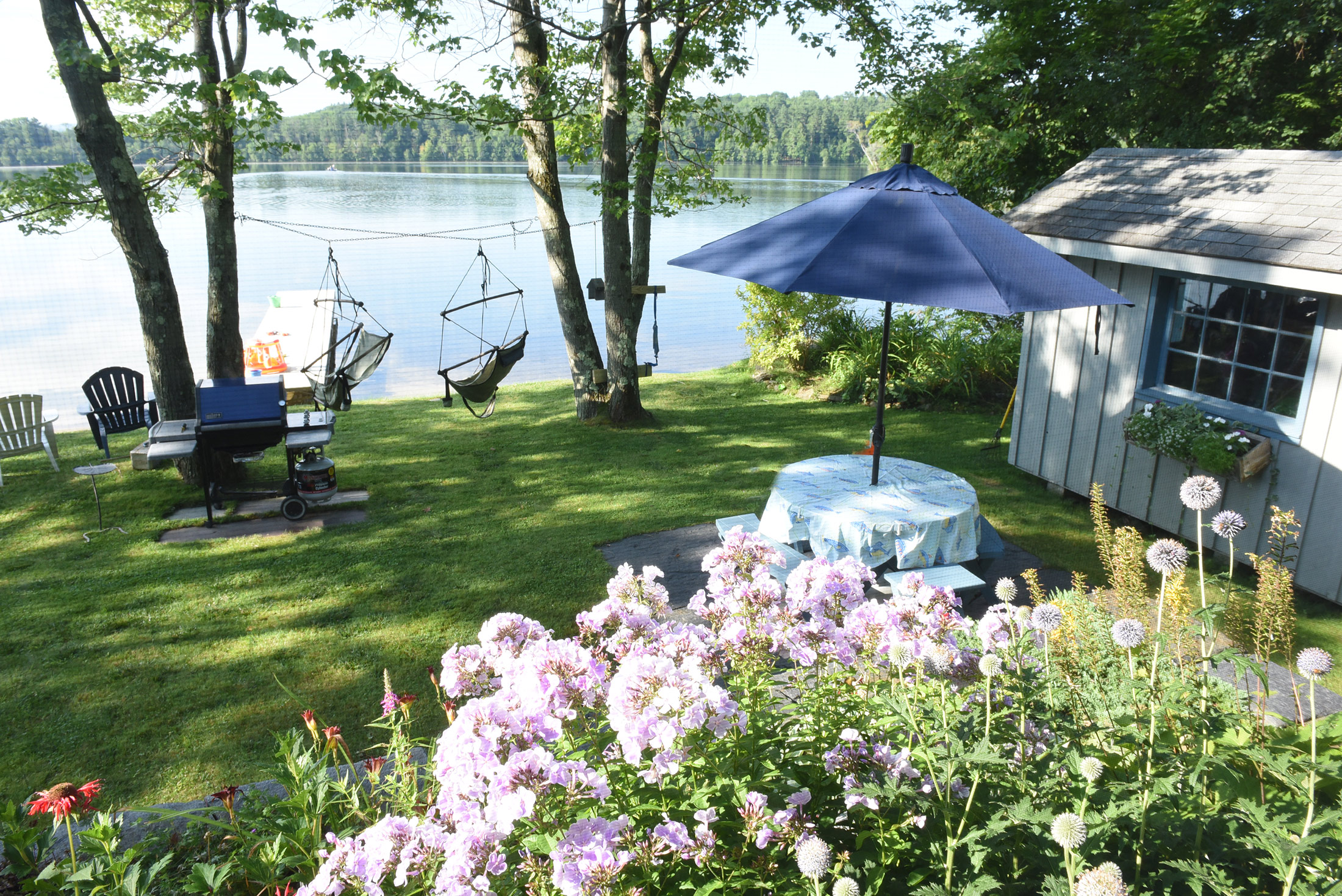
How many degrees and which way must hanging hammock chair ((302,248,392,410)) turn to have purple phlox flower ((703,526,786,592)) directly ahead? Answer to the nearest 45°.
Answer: approximately 45° to its left

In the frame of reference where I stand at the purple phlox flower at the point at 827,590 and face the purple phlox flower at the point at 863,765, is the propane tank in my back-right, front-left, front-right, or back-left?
back-right

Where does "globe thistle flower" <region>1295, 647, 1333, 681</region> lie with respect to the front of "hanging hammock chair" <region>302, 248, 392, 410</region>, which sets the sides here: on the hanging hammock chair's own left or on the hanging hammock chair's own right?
on the hanging hammock chair's own left

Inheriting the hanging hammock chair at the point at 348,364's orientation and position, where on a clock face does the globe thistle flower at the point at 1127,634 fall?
The globe thistle flower is roughly at 10 o'clock from the hanging hammock chair.

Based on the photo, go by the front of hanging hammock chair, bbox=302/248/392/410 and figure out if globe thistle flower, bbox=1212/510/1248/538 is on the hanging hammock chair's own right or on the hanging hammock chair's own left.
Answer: on the hanging hammock chair's own left

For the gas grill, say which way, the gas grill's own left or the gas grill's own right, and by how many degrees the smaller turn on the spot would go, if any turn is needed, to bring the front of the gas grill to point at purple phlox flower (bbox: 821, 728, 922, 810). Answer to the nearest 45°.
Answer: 0° — it already faces it

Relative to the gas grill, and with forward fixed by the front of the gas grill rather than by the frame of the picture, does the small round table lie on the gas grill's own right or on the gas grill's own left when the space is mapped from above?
on the gas grill's own right
